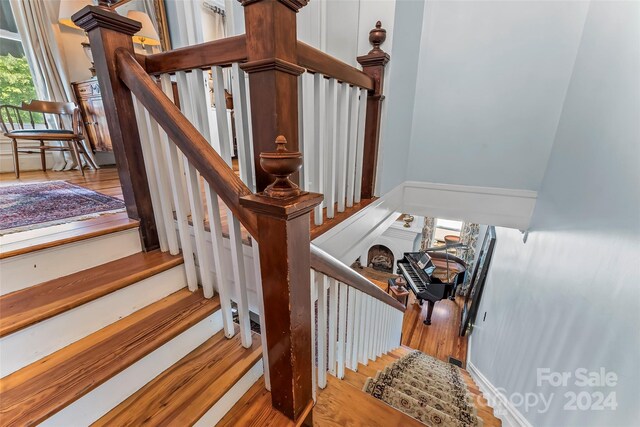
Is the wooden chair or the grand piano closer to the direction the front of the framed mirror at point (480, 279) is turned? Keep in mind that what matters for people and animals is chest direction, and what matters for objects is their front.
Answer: the grand piano

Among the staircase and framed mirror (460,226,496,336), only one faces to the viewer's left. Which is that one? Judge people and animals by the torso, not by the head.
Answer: the framed mirror

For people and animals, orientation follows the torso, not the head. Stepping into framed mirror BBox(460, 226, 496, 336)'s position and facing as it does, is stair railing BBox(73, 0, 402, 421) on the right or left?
on its left

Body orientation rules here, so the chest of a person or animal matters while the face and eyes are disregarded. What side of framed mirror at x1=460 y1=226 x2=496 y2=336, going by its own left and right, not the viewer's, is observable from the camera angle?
left

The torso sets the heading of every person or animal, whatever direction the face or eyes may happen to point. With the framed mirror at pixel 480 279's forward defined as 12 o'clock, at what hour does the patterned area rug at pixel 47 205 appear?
The patterned area rug is roughly at 10 o'clock from the framed mirror.

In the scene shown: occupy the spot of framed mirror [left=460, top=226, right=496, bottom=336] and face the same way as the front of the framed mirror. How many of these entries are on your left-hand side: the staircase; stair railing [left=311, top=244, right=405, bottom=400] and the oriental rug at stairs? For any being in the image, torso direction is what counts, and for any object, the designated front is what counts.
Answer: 3

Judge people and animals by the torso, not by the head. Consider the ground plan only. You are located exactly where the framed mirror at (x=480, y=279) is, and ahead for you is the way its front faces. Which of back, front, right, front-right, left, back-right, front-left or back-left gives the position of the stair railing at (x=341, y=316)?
left

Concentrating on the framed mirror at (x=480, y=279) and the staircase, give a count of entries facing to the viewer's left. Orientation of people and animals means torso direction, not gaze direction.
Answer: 1

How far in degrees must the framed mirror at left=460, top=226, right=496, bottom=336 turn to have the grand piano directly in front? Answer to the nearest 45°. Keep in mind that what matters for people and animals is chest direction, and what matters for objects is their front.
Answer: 0° — it already faces it

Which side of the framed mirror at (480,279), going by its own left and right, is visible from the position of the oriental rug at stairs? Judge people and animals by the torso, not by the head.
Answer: left
